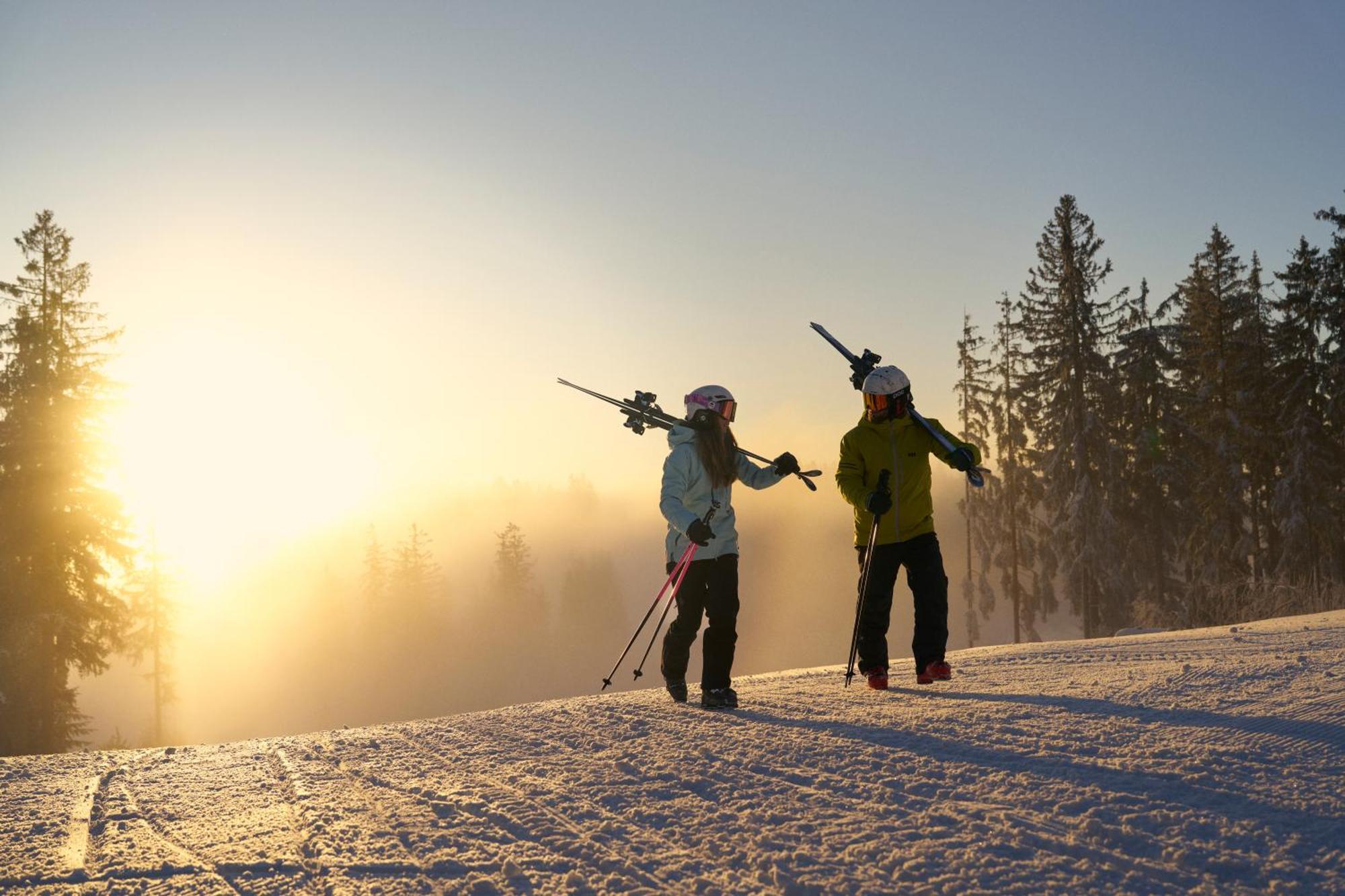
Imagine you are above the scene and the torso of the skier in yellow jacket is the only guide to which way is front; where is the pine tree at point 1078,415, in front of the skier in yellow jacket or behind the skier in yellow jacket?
behind

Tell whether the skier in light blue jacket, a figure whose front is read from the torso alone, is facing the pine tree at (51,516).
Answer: no

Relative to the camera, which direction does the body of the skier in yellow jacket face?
toward the camera

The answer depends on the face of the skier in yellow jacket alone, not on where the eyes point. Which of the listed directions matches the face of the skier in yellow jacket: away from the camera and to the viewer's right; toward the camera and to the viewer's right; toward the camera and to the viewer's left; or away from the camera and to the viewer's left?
toward the camera and to the viewer's left

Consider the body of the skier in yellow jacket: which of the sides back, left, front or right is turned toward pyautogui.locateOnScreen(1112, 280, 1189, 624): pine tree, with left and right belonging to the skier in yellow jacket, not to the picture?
back

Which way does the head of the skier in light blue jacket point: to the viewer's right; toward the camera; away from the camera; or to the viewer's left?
to the viewer's right

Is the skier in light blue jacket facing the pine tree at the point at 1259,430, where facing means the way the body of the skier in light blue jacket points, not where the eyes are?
no

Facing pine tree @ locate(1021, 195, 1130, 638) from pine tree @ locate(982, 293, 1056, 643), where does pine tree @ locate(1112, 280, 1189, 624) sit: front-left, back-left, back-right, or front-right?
front-left

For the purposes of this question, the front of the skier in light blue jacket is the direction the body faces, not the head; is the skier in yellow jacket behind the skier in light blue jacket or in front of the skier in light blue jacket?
in front

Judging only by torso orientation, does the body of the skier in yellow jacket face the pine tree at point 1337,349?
no
